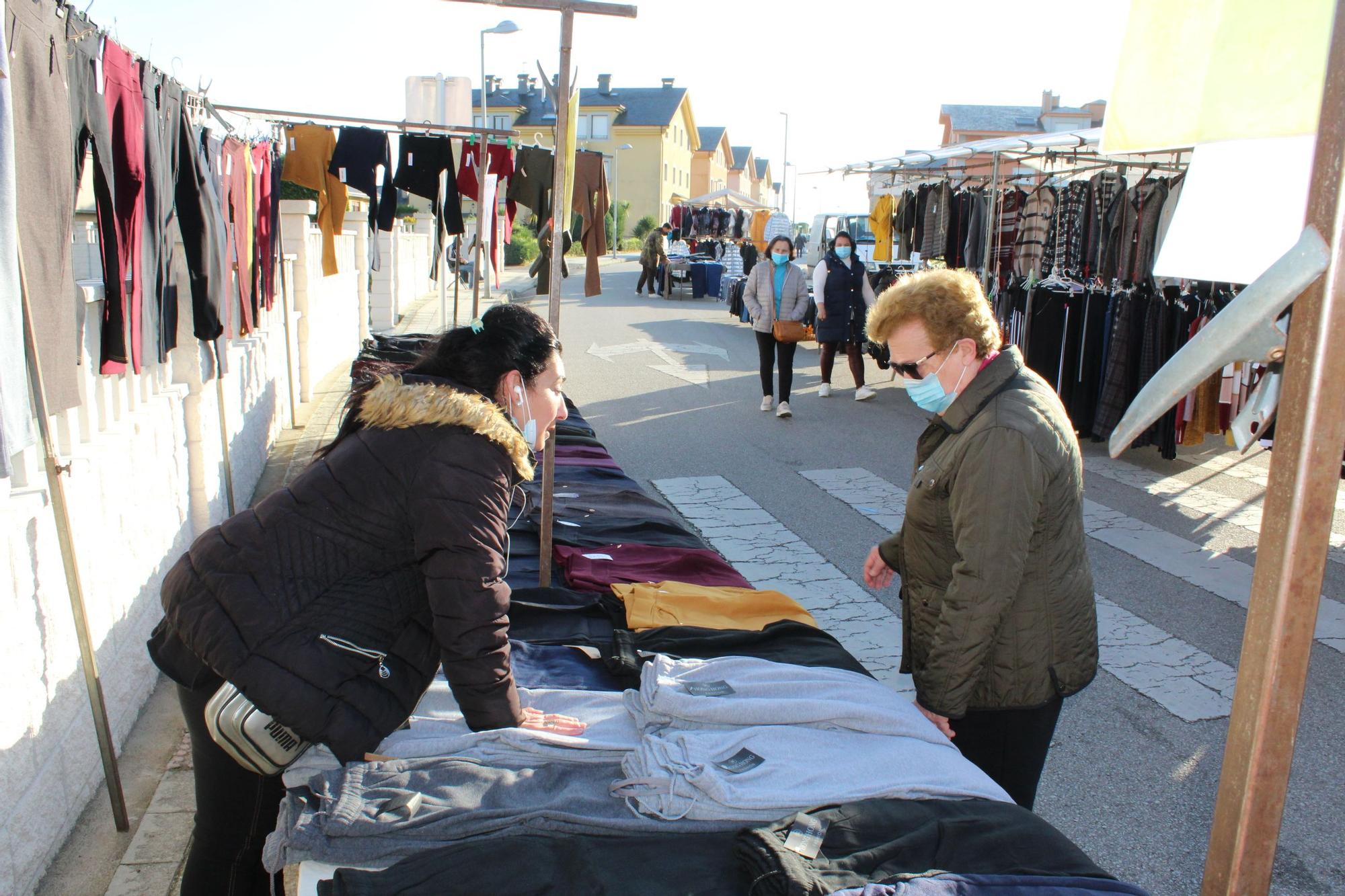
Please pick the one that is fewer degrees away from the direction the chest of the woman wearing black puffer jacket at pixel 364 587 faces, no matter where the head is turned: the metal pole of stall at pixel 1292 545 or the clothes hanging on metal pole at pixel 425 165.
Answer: the metal pole of stall

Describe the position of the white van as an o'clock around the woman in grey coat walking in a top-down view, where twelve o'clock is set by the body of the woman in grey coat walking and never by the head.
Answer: The white van is roughly at 6 o'clock from the woman in grey coat walking.

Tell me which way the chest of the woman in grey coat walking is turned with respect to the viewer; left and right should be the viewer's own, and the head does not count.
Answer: facing the viewer

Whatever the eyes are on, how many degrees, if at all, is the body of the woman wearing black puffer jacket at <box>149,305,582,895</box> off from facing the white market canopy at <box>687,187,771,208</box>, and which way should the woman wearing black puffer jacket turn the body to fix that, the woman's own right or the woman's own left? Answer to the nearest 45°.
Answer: approximately 90° to the woman's own left

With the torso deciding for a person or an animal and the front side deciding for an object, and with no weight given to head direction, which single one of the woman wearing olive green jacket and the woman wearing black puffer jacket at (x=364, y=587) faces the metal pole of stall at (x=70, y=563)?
the woman wearing olive green jacket

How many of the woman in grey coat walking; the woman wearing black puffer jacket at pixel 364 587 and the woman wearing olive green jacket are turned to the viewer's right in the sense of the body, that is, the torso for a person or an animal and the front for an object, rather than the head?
1

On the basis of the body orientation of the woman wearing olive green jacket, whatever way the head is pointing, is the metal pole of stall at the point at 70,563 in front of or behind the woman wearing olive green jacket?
in front

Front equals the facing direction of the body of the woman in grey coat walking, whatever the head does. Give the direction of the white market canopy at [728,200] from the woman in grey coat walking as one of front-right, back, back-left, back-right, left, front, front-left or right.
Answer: back

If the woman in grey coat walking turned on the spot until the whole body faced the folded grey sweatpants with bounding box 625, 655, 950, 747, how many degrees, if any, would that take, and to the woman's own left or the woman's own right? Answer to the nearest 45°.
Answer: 0° — they already face it

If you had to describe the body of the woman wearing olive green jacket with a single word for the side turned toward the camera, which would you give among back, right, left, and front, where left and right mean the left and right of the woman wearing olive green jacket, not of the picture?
left

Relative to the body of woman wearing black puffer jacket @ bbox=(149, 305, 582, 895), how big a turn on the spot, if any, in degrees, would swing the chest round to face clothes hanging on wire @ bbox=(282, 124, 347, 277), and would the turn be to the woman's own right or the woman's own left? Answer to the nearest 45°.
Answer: approximately 90° to the woman's own left

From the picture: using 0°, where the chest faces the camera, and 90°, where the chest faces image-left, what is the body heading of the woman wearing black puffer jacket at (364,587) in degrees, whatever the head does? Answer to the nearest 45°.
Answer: approximately 270°

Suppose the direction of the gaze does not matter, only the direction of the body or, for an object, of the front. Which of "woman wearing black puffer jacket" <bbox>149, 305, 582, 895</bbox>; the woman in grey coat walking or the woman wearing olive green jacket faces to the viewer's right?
the woman wearing black puffer jacket

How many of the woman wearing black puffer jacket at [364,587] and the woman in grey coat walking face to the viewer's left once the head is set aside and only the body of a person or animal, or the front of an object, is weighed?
0

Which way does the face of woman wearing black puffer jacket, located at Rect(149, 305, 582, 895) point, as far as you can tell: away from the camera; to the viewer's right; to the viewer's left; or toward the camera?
to the viewer's right

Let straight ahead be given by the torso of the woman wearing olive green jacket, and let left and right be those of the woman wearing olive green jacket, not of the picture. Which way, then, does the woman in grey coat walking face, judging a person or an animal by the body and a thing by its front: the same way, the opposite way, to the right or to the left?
to the left
